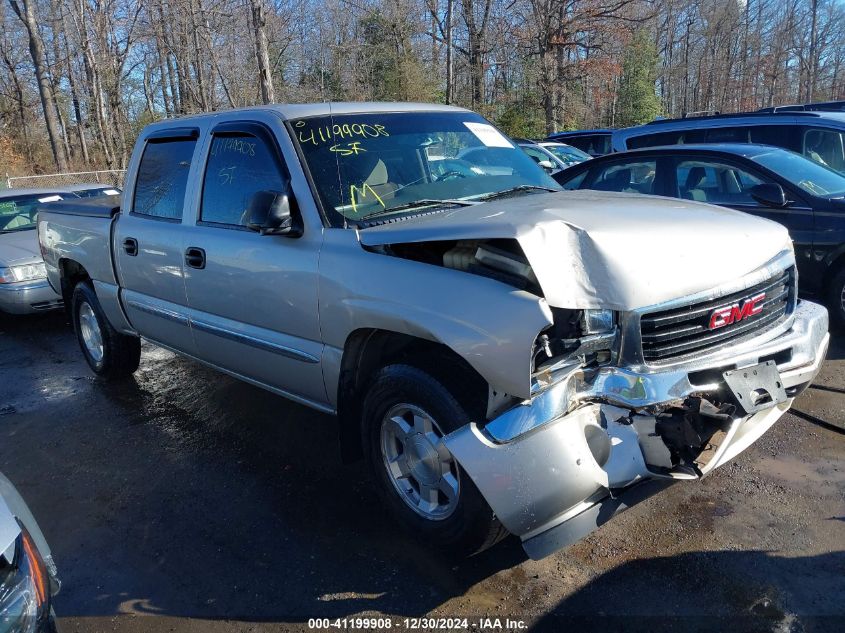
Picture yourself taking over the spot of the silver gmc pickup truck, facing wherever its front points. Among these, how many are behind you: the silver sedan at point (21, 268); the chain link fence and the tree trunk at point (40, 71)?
3

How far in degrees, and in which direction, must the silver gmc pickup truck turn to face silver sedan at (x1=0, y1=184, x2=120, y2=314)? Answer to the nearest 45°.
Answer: approximately 180°

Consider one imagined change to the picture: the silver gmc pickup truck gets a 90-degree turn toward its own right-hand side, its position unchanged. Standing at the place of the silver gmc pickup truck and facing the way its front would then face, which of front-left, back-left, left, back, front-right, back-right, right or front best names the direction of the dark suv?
back

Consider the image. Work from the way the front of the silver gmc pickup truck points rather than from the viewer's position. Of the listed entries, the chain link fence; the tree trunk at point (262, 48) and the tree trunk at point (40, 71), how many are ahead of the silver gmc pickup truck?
0

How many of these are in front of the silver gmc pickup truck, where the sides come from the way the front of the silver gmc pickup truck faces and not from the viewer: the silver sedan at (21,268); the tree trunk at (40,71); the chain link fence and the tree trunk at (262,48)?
0

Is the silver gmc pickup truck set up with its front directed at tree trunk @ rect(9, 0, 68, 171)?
no

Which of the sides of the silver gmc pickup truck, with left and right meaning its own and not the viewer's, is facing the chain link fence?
back

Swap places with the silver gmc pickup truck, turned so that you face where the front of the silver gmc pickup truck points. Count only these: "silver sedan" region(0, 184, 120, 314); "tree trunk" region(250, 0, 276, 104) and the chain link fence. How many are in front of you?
0

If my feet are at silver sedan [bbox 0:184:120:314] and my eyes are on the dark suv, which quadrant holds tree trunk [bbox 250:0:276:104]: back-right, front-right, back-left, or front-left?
front-left

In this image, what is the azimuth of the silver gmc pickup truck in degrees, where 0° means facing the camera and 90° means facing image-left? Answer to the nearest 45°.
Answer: approximately 315°

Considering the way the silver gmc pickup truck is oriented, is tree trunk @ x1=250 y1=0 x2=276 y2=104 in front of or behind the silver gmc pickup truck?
behind
